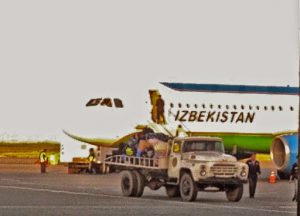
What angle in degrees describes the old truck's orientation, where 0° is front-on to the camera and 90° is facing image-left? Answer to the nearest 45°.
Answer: approximately 315°
